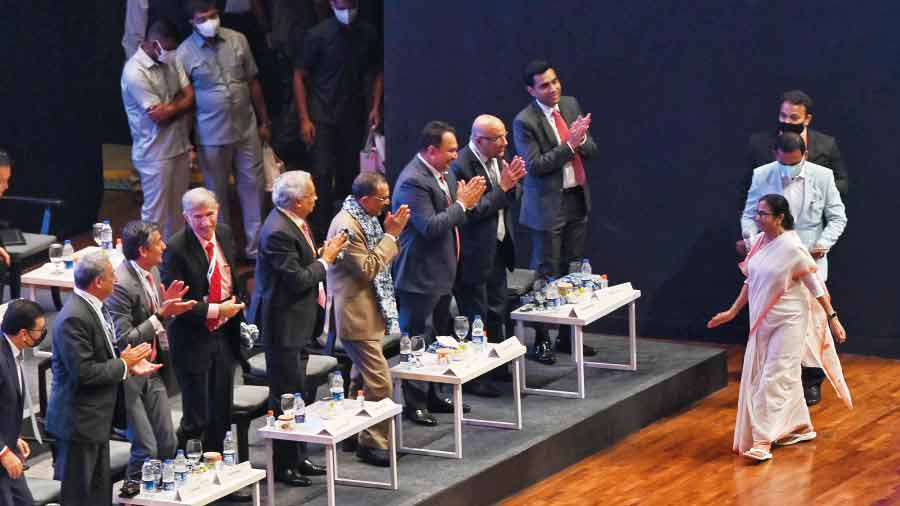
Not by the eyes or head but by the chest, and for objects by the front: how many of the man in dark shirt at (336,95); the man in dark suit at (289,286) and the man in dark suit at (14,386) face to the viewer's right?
2

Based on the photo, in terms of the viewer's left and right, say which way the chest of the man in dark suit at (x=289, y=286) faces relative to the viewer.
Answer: facing to the right of the viewer

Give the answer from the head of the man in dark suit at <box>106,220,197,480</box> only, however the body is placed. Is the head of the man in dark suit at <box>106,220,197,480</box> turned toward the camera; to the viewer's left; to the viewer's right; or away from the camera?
to the viewer's right

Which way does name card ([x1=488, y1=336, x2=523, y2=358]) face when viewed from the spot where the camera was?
facing the viewer and to the right of the viewer

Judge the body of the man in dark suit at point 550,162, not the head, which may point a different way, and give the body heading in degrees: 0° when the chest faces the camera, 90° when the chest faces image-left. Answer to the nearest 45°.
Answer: approximately 315°

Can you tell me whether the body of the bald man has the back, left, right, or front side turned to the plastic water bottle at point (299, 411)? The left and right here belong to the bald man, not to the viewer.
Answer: right

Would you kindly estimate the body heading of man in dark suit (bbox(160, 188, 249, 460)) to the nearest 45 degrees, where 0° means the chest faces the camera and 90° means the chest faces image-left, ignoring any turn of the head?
approximately 315°

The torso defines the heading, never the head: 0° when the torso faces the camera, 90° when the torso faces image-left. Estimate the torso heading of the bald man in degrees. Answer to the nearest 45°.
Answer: approximately 315°

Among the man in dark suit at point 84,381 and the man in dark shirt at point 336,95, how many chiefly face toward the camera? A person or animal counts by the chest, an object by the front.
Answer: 1

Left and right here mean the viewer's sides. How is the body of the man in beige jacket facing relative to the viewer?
facing to the right of the viewer

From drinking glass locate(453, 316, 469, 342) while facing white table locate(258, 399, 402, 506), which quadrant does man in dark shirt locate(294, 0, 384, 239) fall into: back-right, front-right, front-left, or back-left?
back-right

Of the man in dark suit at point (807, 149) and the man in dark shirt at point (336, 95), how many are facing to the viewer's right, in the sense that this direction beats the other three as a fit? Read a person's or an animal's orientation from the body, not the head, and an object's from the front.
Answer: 0

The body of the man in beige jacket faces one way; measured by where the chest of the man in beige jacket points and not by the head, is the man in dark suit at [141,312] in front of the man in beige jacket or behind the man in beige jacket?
behind

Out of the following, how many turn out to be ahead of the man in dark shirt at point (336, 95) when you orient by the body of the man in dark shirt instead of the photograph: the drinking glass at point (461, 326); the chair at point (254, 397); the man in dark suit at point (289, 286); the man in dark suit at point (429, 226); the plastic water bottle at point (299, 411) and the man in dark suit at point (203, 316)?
6
